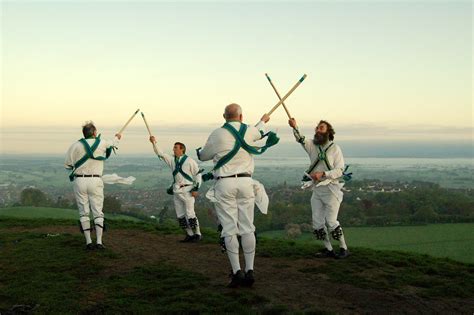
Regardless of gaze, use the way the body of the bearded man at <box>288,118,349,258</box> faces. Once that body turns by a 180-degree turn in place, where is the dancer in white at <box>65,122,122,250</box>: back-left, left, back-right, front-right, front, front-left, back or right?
back-left

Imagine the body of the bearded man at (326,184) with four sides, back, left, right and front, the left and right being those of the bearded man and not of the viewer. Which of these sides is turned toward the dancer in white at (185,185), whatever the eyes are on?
right

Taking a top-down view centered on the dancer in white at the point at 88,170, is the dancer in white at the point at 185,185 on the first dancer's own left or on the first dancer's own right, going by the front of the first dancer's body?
on the first dancer's own right

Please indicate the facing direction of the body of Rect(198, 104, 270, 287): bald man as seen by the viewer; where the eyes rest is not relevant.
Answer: away from the camera

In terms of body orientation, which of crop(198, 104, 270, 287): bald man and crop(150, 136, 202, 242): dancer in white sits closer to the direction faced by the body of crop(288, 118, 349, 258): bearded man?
the bald man

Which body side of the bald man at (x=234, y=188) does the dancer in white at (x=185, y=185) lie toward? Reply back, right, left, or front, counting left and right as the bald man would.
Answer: front

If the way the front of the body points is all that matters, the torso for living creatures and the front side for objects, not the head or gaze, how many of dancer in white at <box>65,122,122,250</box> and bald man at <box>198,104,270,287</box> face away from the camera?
2

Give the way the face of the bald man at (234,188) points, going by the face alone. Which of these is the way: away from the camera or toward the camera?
away from the camera

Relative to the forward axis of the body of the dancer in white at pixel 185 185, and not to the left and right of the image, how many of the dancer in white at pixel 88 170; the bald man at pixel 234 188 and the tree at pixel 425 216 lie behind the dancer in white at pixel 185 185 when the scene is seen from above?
1

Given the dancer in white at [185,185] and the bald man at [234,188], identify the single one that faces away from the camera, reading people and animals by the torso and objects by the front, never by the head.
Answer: the bald man

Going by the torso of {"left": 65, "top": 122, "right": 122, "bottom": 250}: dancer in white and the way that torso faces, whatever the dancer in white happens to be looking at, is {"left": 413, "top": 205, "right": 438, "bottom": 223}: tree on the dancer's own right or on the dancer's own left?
on the dancer's own right

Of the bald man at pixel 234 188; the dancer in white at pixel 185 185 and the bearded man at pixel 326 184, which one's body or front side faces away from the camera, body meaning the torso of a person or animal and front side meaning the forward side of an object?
the bald man

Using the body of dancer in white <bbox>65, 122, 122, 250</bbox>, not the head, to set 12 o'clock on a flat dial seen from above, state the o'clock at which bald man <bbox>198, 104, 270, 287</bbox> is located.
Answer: The bald man is roughly at 5 o'clock from the dancer in white.

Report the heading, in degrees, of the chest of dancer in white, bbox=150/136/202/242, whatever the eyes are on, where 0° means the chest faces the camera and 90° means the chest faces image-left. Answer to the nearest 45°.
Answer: approximately 45°

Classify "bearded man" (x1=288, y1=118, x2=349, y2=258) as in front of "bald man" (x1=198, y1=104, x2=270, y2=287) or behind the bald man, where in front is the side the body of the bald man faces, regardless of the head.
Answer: in front

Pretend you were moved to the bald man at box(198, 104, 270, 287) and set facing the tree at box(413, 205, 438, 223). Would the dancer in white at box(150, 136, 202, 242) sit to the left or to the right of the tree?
left

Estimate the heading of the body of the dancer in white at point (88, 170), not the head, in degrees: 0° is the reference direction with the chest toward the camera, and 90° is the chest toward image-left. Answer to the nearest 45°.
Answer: approximately 180°
